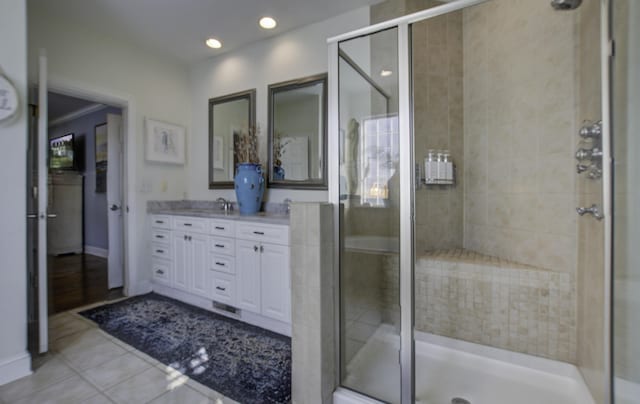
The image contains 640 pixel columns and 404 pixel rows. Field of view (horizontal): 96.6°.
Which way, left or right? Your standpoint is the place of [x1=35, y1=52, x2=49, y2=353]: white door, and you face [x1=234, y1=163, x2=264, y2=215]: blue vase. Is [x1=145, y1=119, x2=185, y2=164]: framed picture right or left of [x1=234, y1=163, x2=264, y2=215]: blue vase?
left

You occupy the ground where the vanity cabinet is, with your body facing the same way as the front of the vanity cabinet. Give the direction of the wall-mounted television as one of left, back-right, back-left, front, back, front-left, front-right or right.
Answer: right

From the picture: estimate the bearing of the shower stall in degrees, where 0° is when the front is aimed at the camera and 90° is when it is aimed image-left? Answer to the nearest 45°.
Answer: approximately 45°

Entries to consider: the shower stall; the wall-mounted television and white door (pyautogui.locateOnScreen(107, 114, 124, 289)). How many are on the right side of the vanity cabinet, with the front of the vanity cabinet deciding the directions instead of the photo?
2

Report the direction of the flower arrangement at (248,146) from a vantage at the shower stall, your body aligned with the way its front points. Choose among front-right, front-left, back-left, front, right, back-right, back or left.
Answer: front-right

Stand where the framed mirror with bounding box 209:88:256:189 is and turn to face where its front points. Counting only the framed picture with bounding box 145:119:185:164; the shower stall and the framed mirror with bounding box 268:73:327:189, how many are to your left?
2
